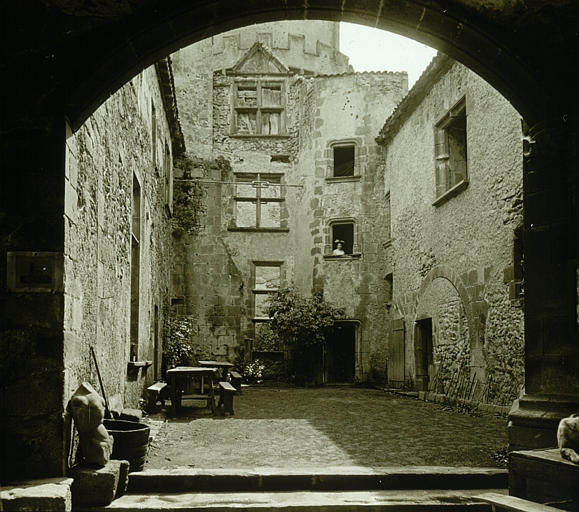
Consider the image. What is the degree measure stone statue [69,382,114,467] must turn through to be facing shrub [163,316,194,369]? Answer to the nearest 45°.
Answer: approximately 135° to its left

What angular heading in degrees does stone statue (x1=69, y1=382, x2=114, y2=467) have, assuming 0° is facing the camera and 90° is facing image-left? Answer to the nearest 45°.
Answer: approximately 315°

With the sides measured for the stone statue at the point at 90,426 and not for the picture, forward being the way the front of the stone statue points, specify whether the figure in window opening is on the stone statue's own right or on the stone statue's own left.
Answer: on the stone statue's own left

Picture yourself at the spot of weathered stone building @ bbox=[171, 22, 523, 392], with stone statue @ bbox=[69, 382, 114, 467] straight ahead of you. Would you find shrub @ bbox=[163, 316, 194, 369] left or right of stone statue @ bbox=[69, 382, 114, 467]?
right

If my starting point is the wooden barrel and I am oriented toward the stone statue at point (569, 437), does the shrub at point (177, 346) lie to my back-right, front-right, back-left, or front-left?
back-left

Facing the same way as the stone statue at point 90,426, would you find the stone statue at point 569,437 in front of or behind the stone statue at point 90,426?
in front
